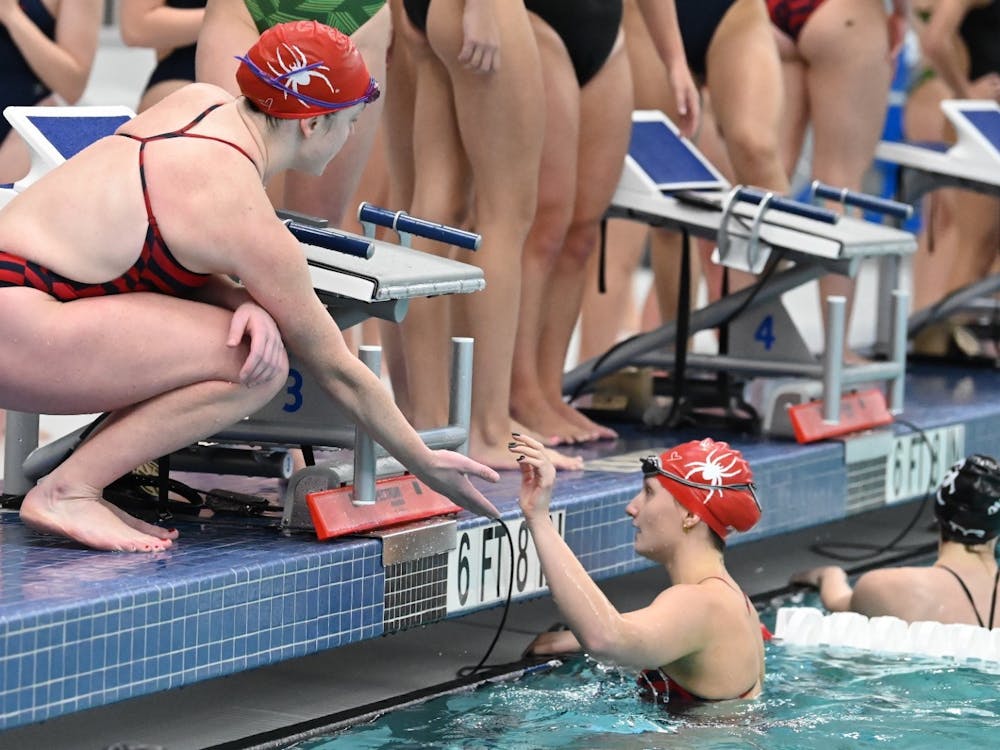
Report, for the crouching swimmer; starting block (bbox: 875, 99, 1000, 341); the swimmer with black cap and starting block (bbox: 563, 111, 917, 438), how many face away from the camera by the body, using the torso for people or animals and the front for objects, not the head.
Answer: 1

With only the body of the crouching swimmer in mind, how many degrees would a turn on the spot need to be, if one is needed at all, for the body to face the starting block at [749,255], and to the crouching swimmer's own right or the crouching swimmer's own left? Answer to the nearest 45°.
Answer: approximately 45° to the crouching swimmer's own left

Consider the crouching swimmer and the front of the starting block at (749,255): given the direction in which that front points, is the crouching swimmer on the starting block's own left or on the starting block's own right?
on the starting block's own right

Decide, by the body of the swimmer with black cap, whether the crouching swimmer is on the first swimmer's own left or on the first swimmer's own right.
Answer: on the first swimmer's own left

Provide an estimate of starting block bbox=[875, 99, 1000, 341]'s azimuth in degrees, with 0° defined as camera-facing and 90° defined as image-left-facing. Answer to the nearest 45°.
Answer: approximately 315°

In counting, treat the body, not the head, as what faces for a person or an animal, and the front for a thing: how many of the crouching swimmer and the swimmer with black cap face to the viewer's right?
1

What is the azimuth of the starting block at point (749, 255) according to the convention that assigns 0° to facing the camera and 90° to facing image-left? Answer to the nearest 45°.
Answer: approximately 315°

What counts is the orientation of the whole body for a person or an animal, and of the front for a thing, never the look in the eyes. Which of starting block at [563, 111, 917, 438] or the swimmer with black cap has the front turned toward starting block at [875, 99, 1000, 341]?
the swimmer with black cap

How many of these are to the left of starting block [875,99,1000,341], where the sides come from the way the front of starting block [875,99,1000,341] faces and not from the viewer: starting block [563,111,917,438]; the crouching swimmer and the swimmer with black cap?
0

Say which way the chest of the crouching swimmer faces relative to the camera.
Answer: to the viewer's right

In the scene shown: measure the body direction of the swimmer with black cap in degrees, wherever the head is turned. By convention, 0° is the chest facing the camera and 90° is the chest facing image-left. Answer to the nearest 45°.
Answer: approximately 180°

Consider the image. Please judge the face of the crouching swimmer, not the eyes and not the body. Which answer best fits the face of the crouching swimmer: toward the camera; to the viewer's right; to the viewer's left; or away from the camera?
to the viewer's right

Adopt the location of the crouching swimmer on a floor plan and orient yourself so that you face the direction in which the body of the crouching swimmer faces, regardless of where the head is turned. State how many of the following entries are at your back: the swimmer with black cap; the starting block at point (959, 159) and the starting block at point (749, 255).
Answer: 0

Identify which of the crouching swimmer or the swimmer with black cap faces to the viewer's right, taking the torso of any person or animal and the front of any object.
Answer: the crouching swimmer

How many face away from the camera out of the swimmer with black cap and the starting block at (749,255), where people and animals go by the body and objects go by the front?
1

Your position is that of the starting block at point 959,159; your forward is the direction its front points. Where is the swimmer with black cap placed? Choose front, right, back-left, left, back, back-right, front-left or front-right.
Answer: front-right

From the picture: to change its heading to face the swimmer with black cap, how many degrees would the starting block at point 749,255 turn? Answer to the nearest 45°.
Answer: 0° — it already faces them

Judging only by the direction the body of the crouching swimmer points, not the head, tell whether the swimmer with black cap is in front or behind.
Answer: in front

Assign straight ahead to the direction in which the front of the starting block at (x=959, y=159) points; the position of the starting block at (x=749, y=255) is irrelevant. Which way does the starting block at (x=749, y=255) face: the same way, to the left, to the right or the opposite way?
the same way
